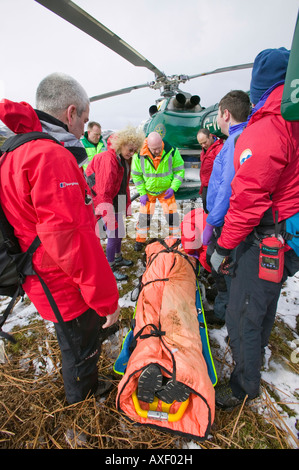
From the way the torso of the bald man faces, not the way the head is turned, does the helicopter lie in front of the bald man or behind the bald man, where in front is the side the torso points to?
behind

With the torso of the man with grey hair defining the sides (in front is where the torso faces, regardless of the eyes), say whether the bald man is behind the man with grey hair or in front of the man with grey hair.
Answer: in front

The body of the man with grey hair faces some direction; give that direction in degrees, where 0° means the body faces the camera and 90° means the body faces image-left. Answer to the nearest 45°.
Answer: approximately 225°

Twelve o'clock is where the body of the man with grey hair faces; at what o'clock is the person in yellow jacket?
The person in yellow jacket is roughly at 11 o'clock from the man with grey hair.

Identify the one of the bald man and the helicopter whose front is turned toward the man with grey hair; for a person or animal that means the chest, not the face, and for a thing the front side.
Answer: the bald man
